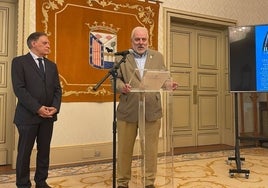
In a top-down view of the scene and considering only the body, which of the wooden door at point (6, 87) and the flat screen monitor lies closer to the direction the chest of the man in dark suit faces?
the flat screen monitor

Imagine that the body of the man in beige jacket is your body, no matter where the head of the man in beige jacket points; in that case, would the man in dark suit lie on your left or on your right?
on your right

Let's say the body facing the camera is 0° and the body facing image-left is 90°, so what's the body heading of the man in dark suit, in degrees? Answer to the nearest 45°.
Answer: approximately 315°

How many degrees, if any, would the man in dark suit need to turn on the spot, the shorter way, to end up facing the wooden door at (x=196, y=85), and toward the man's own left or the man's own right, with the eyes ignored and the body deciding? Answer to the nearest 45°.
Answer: approximately 90° to the man's own left

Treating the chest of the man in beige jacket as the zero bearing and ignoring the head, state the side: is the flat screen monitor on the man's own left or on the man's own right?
on the man's own left

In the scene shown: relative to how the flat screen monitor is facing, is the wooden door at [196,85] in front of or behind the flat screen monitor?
behind

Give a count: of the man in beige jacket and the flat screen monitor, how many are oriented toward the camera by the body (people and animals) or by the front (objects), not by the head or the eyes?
2

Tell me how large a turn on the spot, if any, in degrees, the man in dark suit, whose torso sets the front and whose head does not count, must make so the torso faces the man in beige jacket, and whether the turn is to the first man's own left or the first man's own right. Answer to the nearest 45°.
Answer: approximately 45° to the first man's own left
